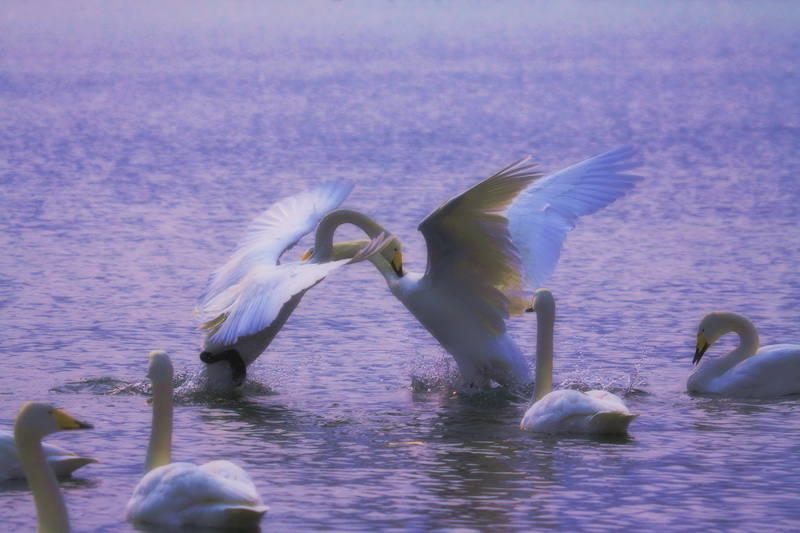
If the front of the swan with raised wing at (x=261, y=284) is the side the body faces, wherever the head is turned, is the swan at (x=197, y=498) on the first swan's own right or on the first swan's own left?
on the first swan's own right

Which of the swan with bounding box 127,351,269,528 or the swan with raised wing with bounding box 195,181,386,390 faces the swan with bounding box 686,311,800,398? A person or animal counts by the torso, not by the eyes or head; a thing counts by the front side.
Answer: the swan with raised wing

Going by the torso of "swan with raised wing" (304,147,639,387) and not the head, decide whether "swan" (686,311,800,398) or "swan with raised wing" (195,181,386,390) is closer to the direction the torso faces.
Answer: the swan with raised wing

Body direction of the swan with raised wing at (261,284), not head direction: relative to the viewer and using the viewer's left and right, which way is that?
facing to the right of the viewer

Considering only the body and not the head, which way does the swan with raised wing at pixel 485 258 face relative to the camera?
to the viewer's left

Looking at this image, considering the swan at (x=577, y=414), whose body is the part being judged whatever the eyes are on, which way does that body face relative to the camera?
to the viewer's left

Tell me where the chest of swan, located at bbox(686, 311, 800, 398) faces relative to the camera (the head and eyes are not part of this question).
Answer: to the viewer's left
